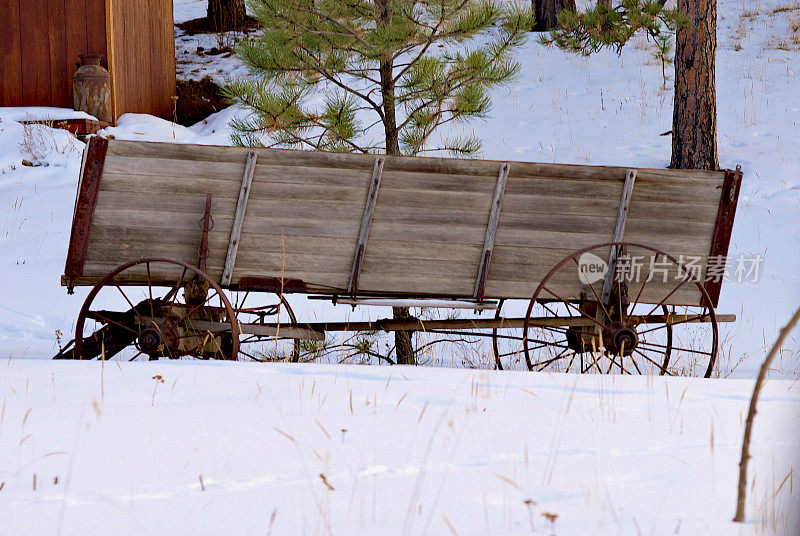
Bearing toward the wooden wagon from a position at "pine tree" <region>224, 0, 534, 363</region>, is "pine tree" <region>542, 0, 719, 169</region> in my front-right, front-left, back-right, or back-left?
back-left

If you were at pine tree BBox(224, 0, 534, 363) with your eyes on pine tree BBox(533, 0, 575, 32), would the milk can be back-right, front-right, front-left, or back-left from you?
front-left

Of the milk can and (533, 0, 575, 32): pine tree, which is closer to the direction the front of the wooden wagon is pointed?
the milk can

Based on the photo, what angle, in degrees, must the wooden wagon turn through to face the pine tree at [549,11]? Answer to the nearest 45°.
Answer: approximately 90° to its right

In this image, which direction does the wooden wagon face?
to the viewer's left

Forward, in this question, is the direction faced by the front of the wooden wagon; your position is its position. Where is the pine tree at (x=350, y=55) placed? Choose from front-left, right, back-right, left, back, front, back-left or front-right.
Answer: right

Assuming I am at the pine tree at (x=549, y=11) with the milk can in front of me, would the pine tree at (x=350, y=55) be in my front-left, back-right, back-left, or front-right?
front-left

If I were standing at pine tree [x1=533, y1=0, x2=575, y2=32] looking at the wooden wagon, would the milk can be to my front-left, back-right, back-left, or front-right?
front-right

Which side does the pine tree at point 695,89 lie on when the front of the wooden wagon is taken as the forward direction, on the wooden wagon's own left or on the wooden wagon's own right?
on the wooden wagon's own right
